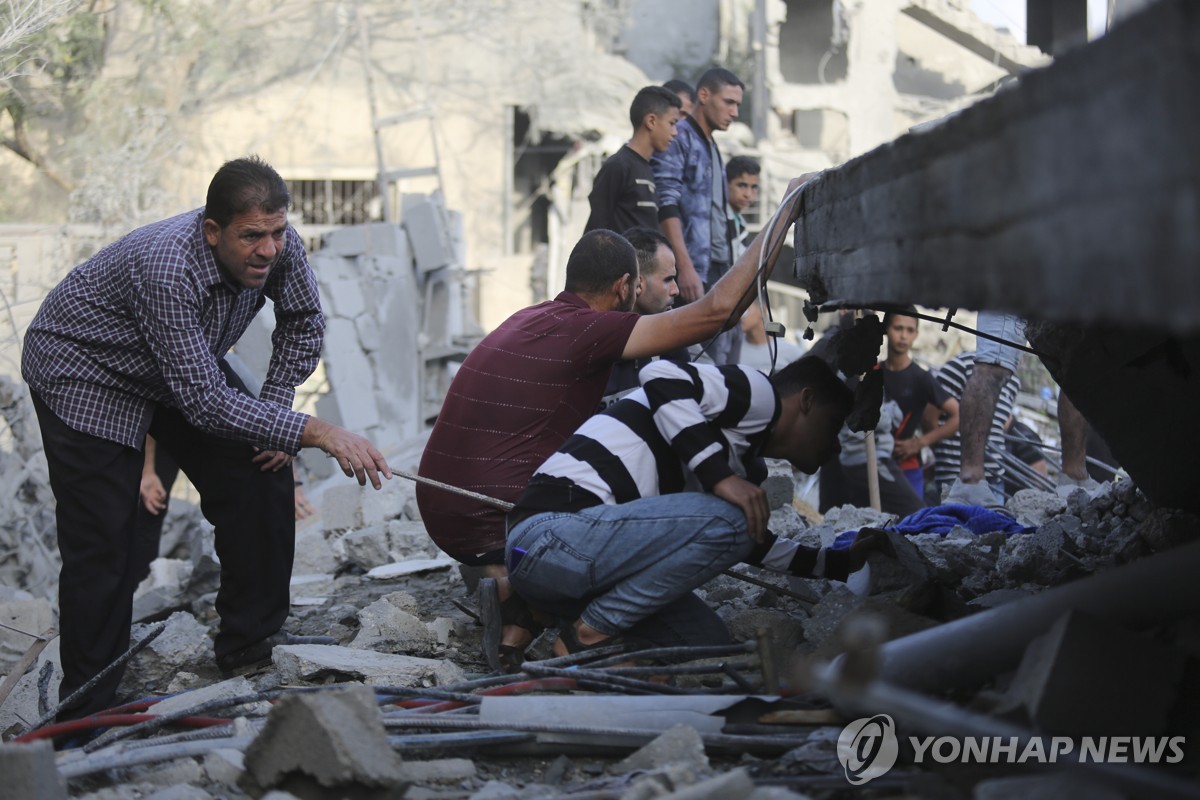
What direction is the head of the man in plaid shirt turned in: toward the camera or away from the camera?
toward the camera

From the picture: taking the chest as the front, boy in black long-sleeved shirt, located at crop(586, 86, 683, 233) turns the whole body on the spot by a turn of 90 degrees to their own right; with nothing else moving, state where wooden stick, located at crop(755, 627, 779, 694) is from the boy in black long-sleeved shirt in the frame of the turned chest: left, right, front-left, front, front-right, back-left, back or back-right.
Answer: front

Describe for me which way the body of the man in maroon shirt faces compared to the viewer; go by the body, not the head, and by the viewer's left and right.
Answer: facing away from the viewer and to the right of the viewer

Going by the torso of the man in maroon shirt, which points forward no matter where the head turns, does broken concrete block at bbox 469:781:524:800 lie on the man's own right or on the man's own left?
on the man's own right

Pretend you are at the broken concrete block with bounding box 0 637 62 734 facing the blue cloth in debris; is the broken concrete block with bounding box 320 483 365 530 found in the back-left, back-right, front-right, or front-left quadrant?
front-left

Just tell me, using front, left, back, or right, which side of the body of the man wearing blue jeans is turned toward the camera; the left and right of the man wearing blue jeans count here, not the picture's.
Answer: right

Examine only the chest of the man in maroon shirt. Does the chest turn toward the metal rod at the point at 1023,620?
no

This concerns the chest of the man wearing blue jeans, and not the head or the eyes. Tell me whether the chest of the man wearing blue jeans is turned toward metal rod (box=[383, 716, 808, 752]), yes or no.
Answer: no

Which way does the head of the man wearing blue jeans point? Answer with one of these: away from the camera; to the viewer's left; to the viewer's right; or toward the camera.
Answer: to the viewer's right

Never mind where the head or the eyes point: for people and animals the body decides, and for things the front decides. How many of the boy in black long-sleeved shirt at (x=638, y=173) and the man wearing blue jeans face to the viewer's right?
2

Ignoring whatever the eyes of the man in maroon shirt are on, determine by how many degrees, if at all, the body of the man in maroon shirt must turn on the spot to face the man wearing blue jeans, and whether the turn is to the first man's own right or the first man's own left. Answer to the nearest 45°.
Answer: approximately 90° to the first man's own right

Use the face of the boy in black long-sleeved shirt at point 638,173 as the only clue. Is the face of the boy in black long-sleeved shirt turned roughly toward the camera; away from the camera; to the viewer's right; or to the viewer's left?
to the viewer's right

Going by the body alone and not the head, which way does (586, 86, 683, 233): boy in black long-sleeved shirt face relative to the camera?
to the viewer's right
